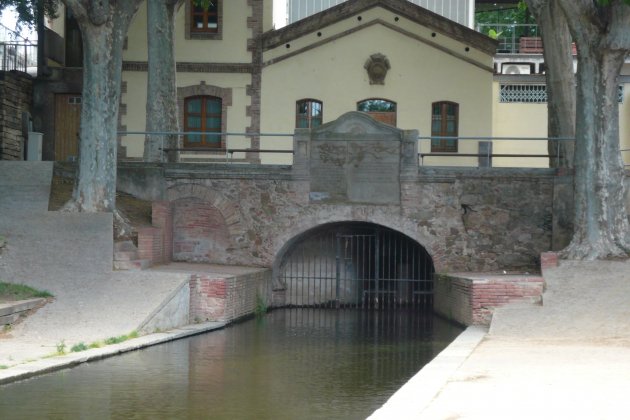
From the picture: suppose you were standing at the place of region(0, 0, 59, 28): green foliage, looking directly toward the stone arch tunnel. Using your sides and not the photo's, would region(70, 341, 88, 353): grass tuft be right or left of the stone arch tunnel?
right

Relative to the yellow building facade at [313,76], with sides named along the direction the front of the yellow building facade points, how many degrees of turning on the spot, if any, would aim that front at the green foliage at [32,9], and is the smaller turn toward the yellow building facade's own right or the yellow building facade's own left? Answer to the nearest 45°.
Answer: approximately 90° to the yellow building facade's own right

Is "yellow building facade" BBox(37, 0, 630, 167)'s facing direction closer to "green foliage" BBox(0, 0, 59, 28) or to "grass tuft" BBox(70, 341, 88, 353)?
the grass tuft

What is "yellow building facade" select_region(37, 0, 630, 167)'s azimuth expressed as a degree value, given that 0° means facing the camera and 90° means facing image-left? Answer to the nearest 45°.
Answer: approximately 0°

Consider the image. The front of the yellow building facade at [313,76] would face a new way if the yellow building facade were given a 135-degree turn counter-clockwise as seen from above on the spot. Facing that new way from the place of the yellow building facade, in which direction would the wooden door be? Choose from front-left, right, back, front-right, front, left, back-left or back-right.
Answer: back-left

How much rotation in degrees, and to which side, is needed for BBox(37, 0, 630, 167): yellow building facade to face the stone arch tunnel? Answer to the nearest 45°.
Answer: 0° — it already faces it

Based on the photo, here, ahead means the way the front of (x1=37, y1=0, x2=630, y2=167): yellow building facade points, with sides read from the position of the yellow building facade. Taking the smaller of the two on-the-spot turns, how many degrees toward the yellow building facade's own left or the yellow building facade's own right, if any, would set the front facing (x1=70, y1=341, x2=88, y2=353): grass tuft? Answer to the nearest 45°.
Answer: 0° — it already faces it
